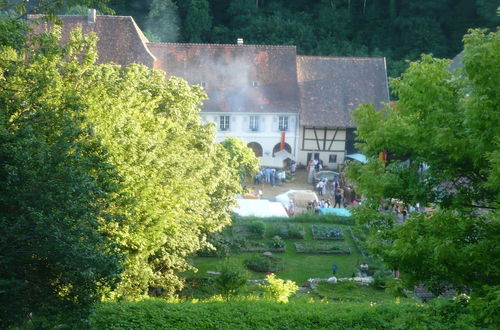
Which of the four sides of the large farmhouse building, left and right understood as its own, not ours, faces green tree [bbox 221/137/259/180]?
front

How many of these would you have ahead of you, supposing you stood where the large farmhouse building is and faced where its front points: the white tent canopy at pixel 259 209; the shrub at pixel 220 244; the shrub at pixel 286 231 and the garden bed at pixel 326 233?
4

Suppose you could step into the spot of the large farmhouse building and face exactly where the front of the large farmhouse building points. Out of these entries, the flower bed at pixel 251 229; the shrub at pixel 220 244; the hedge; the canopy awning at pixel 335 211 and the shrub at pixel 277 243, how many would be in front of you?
5

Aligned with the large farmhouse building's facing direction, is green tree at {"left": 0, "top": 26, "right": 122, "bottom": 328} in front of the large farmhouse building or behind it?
in front

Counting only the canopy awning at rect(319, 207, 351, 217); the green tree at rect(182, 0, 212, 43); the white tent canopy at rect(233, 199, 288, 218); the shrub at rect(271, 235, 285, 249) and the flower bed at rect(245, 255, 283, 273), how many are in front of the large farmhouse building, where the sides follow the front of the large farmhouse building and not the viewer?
4

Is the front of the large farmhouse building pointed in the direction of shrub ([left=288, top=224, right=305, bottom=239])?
yes

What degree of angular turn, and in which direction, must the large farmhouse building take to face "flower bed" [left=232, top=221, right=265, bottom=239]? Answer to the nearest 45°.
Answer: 0° — it already faces it

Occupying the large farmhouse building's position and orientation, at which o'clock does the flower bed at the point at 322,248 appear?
The flower bed is roughly at 12 o'clock from the large farmhouse building.

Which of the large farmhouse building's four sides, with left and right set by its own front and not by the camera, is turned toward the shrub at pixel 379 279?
front

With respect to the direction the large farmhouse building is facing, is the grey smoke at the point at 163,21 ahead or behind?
behind

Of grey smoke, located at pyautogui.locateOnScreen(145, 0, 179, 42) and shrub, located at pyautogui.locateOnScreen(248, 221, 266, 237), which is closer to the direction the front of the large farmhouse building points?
the shrub

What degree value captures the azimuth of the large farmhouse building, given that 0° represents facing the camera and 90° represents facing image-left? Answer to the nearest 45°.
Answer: approximately 0°

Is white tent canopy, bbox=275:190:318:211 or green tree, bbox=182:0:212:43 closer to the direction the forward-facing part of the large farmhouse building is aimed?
the white tent canopy

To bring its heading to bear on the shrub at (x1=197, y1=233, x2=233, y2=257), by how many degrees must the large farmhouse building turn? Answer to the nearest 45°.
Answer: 0° — it already faces it

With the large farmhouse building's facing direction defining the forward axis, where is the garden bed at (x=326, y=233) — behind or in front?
in front

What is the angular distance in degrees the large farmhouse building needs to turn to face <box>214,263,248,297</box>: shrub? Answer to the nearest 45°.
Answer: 0° — it already faces it
